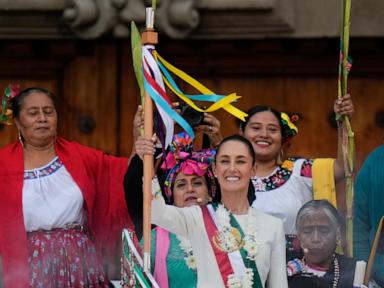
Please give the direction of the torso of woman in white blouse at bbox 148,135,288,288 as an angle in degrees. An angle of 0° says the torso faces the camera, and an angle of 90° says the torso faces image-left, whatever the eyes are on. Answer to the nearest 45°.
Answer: approximately 0°

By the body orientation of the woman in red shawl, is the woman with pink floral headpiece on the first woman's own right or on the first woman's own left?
on the first woman's own left

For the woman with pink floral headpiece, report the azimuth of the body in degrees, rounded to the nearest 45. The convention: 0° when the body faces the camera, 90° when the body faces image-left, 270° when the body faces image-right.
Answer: approximately 0°

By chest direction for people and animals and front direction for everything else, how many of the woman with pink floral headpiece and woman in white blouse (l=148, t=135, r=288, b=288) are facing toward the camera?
2
